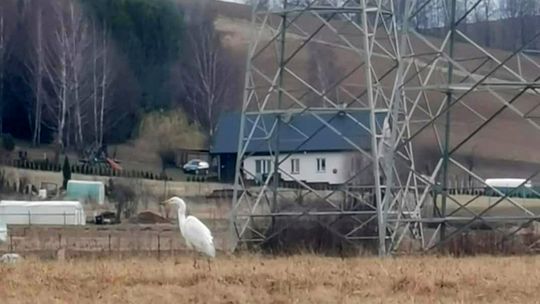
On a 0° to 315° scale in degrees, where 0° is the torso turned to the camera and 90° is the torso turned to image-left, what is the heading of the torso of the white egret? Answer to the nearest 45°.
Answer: approximately 90°

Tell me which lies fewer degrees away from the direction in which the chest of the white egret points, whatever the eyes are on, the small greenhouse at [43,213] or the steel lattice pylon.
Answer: the small greenhouse

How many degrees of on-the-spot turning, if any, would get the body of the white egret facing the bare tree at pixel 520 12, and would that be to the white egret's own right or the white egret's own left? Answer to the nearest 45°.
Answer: approximately 135° to the white egret's own right

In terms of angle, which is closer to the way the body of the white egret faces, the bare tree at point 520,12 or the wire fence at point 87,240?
the wire fence

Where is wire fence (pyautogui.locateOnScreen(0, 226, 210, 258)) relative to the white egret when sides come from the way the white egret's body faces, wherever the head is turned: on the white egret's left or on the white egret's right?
on the white egret's right

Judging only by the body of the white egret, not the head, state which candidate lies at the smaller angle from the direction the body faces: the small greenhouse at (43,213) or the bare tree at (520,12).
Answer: the small greenhouse

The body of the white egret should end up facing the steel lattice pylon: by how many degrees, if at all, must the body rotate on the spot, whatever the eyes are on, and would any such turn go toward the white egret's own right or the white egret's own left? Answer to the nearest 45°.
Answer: approximately 135° to the white egret's own right

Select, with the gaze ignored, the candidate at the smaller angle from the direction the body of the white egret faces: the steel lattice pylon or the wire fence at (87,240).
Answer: the wire fence
